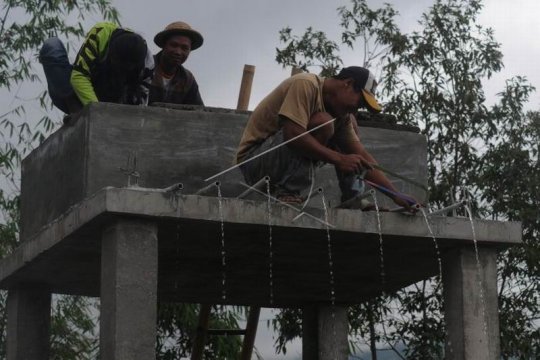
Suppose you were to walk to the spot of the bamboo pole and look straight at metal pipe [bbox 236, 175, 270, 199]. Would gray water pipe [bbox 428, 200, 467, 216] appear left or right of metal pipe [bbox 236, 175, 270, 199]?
left

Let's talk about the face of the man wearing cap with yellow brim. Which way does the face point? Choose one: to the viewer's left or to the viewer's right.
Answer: to the viewer's right

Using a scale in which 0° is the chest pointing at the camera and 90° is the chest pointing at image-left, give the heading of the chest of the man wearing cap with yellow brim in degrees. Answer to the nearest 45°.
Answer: approximately 270°

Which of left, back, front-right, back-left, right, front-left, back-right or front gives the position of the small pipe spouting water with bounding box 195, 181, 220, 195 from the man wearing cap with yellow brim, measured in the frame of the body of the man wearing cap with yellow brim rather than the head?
back

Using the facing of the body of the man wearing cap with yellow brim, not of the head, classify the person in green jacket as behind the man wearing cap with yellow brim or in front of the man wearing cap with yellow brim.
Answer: behind

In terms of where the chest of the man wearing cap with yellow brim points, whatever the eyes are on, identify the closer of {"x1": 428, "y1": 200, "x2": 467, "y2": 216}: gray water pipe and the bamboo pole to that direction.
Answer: the gray water pipe
